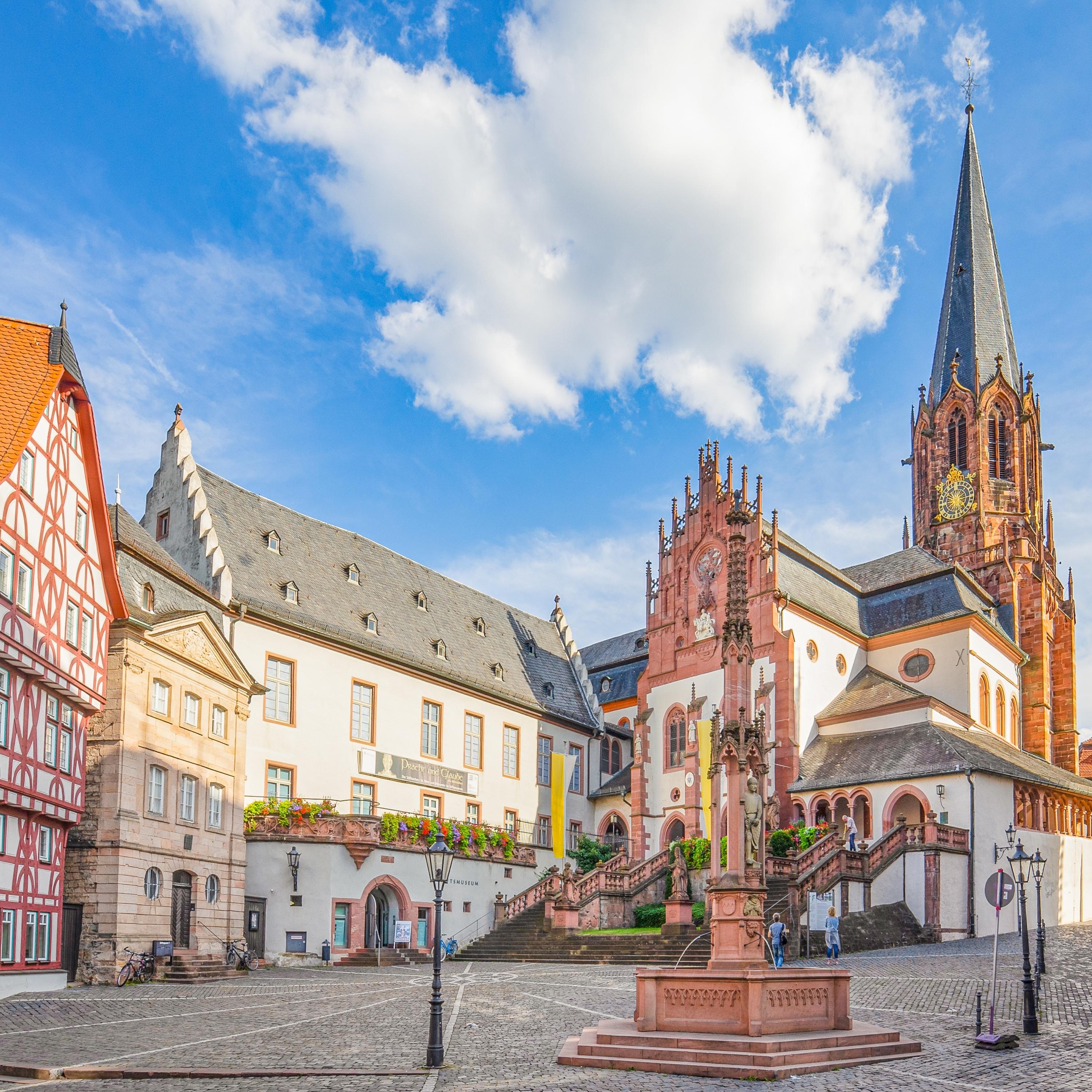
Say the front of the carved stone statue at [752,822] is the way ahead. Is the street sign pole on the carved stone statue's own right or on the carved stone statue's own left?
on the carved stone statue's own left

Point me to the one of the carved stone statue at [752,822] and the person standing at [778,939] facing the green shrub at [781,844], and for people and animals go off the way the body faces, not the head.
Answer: the person standing

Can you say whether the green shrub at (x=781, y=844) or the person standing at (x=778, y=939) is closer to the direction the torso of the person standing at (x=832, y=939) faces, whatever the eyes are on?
the green shrub

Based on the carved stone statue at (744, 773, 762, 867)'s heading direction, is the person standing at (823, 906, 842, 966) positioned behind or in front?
behind

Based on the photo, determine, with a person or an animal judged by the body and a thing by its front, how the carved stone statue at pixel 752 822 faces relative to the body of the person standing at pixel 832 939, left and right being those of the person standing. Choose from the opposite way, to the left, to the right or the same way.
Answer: the opposite way

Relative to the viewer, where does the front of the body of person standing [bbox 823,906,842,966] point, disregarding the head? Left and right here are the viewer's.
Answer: facing away from the viewer

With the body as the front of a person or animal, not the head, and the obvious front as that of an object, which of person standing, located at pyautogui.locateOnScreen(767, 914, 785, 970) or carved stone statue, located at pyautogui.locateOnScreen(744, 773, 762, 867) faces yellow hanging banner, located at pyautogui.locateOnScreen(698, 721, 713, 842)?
the person standing

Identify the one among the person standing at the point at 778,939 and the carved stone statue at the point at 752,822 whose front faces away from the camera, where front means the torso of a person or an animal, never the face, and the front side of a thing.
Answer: the person standing

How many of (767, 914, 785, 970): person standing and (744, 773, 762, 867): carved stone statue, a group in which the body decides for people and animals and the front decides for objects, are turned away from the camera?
1

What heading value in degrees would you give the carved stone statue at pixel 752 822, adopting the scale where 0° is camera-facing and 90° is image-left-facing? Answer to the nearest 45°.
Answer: approximately 0°

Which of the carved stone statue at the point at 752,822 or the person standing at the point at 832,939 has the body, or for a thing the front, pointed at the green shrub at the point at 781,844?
the person standing

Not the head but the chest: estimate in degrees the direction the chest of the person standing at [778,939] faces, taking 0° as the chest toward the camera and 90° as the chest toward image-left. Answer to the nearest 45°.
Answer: approximately 180°
